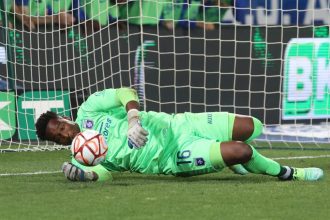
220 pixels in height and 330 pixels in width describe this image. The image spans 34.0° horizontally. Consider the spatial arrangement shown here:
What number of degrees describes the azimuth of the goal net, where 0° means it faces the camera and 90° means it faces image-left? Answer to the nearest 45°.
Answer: approximately 0°

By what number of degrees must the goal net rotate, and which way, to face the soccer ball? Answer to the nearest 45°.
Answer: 0° — it already faces it
